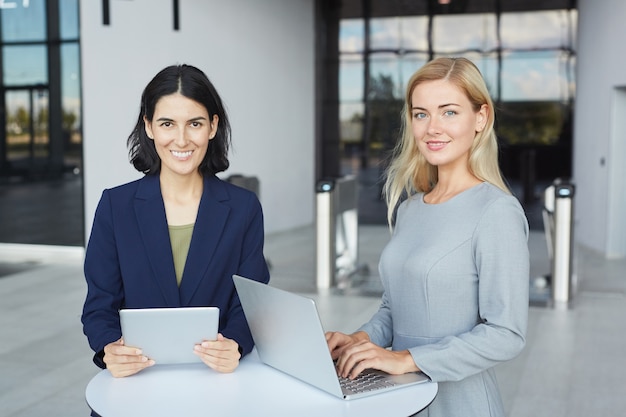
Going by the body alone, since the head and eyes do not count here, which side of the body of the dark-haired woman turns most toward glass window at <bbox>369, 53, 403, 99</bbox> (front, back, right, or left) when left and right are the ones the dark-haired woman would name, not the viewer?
back

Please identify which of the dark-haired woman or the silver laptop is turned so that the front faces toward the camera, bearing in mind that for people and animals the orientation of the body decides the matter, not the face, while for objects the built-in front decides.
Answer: the dark-haired woman

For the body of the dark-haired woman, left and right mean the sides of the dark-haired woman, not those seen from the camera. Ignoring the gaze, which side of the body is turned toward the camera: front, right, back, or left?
front

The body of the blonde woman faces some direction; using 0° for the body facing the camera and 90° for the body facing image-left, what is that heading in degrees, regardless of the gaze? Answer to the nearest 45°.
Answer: approximately 45°

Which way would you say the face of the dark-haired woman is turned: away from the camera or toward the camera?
toward the camera

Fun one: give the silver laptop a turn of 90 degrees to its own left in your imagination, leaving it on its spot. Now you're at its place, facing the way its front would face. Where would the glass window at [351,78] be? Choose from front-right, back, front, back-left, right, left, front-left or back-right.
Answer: front-right

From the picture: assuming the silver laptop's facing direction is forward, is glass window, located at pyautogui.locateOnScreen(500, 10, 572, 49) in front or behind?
in front

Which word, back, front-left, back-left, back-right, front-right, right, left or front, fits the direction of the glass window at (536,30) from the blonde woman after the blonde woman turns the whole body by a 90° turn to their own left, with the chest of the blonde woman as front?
back-left

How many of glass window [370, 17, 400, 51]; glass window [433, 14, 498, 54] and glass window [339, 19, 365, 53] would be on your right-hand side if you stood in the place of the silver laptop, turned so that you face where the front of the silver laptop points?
0

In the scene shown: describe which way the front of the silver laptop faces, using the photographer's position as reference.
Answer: facing away from the viewer and to the right of the viewer

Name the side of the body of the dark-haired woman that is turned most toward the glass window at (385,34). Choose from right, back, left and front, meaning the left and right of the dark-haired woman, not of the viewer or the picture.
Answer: back

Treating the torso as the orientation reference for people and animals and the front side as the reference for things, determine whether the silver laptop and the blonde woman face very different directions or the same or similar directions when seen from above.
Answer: very different directions

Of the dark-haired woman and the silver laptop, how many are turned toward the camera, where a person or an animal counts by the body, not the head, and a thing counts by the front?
1

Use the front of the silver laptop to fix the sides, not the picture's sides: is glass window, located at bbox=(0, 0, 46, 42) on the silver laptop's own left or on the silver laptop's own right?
on the silver laptop's own left

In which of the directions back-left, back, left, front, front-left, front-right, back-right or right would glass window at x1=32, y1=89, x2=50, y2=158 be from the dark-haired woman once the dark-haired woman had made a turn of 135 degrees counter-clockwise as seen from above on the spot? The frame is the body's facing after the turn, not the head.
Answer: front-left

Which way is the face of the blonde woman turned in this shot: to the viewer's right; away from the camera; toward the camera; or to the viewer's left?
toward the camera
